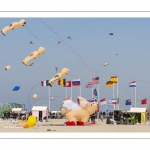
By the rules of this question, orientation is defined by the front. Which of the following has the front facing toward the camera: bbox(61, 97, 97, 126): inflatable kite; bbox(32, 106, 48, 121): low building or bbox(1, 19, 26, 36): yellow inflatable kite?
the low building

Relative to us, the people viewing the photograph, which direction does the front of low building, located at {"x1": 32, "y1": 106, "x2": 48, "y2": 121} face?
facing the viewer

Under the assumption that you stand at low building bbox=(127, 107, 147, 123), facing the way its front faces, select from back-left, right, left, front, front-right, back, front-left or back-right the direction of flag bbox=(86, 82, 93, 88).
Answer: right

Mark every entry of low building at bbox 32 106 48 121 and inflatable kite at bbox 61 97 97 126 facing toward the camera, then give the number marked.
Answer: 1

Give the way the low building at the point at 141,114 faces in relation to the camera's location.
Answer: facing the viewer and to the left of the viewer

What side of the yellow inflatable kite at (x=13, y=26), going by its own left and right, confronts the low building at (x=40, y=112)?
left
